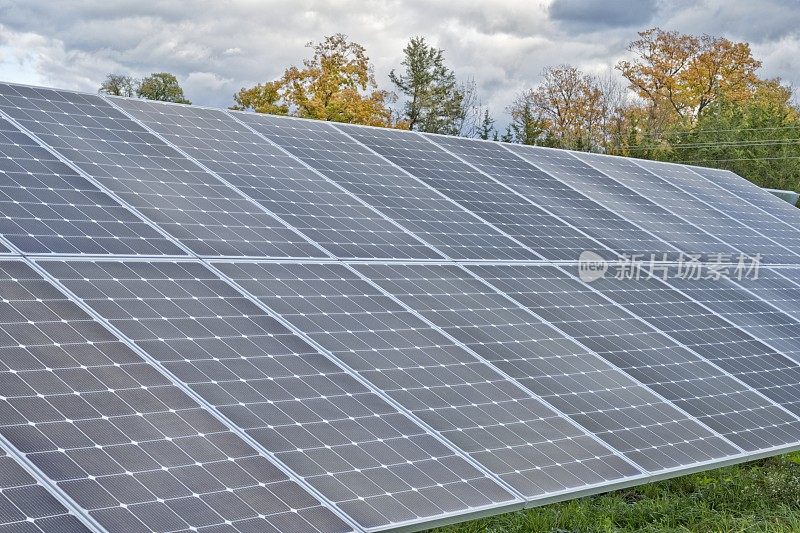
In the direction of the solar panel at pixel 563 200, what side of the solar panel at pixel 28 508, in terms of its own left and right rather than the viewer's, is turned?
left

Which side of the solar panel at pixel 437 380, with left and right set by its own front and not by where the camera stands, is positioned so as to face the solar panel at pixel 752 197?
left

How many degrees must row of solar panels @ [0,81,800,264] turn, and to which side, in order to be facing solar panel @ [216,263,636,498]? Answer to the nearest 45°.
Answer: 0° — it already faces it

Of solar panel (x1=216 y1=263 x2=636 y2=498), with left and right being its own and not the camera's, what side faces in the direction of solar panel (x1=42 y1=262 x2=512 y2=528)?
right

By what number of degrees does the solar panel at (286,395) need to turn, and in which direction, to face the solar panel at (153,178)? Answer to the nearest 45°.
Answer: approximately 180°

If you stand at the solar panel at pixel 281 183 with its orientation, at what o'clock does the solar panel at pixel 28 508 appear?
the solar panel at pixel 28 508 is roughly at 2 o'clock from the solar panel at pixel 281 183.

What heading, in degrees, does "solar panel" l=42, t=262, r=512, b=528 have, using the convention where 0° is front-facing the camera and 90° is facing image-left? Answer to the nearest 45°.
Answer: approximately 315°

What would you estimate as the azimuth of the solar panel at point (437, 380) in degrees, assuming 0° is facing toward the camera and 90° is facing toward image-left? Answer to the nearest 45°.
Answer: approximately 315°

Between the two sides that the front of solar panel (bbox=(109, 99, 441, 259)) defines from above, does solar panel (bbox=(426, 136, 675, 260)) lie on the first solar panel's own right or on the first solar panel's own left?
on the first solar panel's own left

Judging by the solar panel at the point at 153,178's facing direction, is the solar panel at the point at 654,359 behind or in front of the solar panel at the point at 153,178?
in front

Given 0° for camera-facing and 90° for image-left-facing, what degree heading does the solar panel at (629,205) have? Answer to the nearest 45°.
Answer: approximately 315°

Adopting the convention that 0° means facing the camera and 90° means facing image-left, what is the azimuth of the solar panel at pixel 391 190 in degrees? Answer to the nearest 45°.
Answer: approximately 315°

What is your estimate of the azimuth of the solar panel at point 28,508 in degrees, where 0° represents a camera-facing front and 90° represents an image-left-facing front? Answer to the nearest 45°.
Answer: approximately 315°
